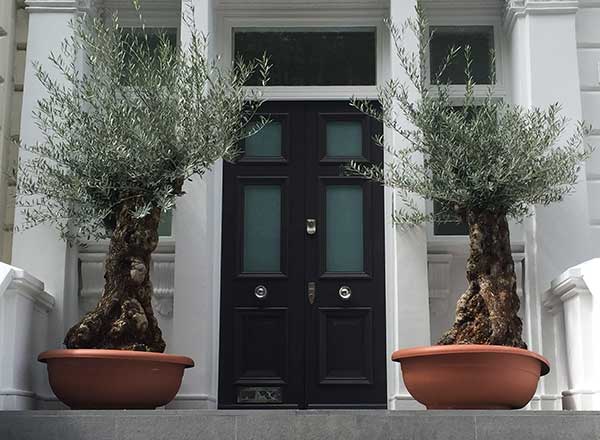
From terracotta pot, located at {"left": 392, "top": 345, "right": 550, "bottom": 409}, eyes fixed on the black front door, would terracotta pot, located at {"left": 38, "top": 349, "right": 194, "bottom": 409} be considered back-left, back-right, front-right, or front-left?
front-left

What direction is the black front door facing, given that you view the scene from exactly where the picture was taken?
facing the viewer

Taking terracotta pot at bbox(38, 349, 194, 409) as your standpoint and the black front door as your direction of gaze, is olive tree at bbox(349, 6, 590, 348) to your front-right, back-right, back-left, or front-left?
front-right

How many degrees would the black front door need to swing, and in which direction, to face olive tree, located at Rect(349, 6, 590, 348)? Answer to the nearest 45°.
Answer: approximately 45° to its left

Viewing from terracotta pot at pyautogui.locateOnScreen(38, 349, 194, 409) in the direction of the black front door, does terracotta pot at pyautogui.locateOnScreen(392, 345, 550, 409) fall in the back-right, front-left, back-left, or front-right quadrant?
front-right

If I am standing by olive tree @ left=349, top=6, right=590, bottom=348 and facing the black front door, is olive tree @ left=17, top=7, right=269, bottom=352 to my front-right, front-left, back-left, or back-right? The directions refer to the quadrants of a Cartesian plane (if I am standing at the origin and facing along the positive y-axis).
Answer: front-left

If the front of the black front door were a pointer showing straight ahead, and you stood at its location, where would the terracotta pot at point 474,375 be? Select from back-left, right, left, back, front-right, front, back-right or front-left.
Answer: front-left
